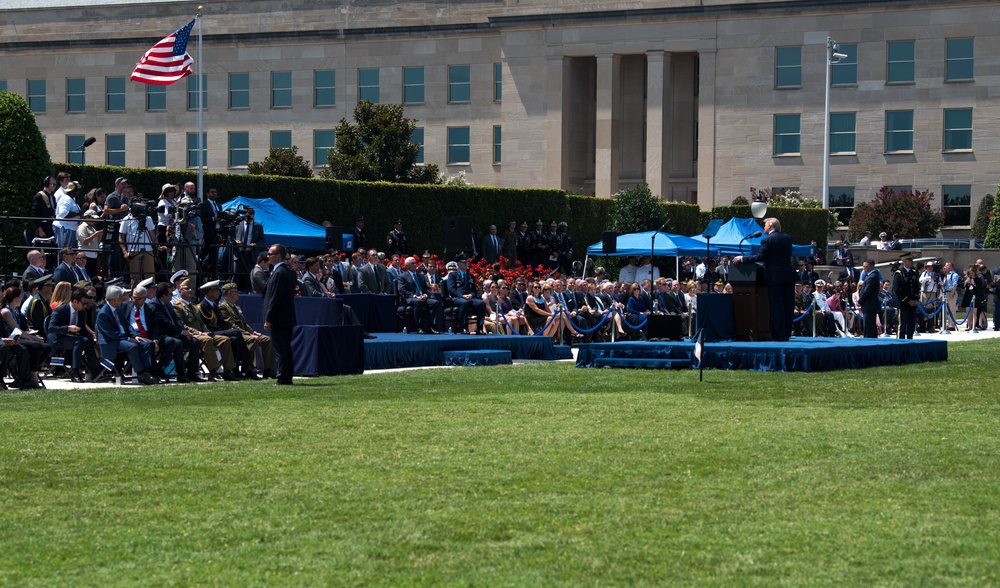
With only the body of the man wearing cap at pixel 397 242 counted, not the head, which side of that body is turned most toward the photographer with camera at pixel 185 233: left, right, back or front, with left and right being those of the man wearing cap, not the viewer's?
right

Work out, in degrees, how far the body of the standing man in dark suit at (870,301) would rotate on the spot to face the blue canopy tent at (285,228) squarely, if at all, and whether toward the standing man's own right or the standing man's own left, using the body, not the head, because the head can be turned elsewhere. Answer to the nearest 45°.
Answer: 0° — they already face it

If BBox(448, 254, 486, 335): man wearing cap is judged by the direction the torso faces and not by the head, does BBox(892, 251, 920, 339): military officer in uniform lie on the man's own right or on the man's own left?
on the man's own left

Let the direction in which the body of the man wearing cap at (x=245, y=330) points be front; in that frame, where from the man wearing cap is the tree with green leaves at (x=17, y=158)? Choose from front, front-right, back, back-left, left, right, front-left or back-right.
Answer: back

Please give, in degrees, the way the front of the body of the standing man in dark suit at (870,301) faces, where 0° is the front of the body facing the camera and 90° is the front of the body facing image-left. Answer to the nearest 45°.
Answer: approximately 90°

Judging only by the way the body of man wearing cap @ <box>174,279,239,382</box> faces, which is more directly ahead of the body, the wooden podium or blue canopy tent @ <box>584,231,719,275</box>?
the wooden podium
